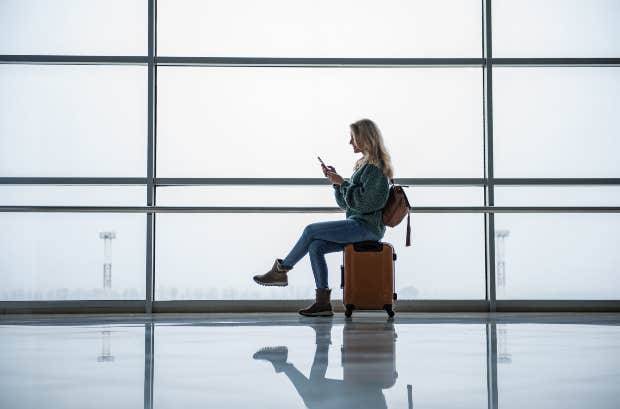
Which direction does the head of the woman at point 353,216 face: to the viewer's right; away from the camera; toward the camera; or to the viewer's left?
to the viewer's left

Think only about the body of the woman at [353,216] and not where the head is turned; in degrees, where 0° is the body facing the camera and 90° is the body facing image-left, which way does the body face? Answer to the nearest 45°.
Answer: approximately 90°

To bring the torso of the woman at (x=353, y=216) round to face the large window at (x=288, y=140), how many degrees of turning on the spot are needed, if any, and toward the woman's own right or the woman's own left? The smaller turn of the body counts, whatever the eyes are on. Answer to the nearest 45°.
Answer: approximately 45° to the woman's own right
